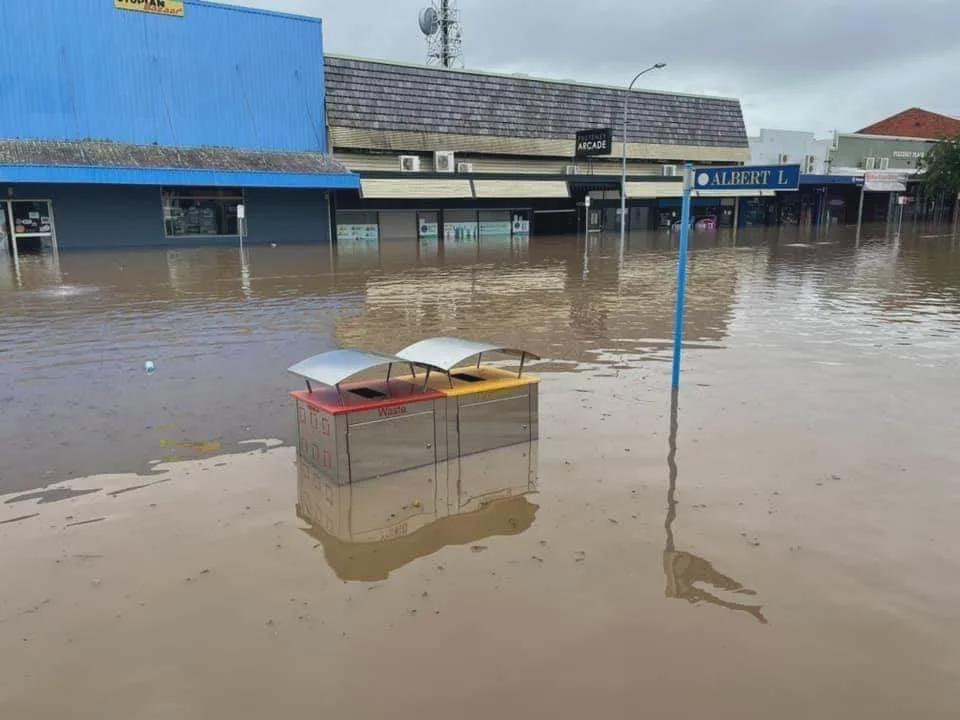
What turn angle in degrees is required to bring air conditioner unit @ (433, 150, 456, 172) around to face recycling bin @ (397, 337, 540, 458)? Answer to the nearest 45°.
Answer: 0° — it already faces it

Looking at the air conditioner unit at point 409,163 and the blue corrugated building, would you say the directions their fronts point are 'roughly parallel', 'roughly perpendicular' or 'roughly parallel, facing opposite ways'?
roughly parallel

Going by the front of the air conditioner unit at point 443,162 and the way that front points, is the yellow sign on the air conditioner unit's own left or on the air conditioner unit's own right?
on the air conditioner unit's own right

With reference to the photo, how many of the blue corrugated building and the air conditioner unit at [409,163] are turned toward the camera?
2

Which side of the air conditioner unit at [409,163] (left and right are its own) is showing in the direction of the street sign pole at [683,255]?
front

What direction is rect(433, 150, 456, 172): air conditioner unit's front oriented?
toward the camera

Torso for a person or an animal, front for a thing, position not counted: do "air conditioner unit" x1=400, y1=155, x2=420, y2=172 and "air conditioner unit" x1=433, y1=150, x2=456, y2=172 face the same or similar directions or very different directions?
same or similar directions

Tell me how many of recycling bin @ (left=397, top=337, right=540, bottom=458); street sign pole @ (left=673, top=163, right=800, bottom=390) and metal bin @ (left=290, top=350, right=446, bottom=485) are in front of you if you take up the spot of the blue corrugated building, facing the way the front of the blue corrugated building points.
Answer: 3

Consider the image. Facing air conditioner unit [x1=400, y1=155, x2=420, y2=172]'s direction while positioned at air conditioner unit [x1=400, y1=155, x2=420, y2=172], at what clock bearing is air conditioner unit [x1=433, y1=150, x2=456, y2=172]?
air conditioner unit [x1=433, y1=150, x2=456, y2=172] is roughly at 8 o'clock from air conditioner unit [x1=400, y1=155, x2=420, y2=172].

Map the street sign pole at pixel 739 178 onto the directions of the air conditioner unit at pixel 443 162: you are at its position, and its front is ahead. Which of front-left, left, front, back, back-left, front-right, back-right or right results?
front

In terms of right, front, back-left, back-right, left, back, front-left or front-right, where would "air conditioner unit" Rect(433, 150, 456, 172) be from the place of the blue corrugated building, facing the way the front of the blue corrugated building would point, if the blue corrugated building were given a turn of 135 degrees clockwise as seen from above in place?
back-right

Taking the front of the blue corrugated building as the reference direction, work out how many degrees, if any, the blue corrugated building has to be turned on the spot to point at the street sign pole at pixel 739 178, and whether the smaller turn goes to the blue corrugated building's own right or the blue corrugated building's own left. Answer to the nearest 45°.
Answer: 0° — it already faces it

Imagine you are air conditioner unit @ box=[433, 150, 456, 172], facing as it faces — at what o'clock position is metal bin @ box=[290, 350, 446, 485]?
The metal bin is roughly at 12 o'clock from the air conditioner unit.

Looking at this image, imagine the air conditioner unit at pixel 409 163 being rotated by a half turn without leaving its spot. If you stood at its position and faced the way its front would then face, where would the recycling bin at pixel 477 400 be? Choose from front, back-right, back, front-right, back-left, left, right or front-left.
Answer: back

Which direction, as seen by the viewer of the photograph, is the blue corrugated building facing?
facing the viewer
